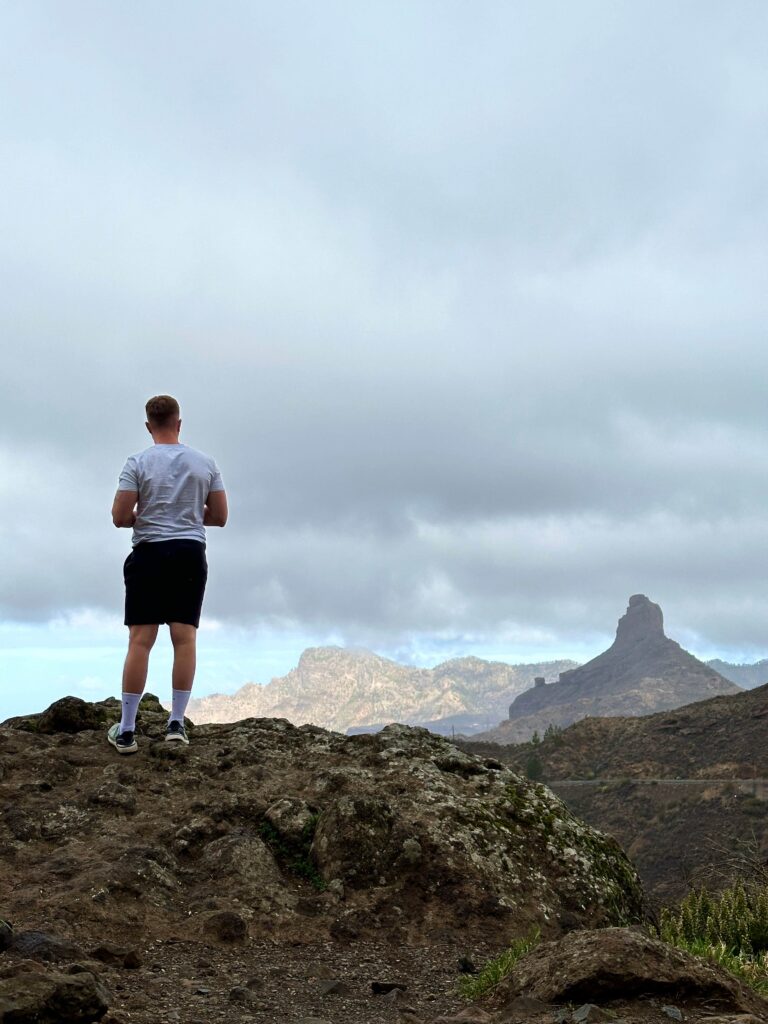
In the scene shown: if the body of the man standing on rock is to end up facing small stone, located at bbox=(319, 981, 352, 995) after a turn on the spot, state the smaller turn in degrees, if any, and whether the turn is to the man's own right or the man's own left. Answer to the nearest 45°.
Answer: approximately 180°

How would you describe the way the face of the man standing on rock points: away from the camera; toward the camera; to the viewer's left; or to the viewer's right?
away from the camera

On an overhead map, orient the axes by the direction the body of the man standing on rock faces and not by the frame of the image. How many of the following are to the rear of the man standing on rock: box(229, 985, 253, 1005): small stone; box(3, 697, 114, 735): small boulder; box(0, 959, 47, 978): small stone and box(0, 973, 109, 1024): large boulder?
3

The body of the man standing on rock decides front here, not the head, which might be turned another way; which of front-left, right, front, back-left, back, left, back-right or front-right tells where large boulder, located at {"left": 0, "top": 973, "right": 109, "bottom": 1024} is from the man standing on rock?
back

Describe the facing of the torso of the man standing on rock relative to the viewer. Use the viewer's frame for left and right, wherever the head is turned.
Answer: facing away from the viewer

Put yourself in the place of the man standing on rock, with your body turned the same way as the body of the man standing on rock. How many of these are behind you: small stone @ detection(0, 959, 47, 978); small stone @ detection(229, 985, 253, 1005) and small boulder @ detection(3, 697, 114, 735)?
2

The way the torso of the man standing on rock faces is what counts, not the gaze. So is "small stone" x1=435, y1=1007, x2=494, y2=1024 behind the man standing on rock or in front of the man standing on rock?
behind

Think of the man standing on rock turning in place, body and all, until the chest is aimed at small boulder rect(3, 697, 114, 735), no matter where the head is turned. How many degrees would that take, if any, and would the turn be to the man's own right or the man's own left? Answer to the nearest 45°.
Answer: approximately 45° to the man's own left

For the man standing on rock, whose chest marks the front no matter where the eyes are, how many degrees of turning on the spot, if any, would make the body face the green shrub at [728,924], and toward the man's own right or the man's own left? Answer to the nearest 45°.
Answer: approximately 90° to the man's own right
